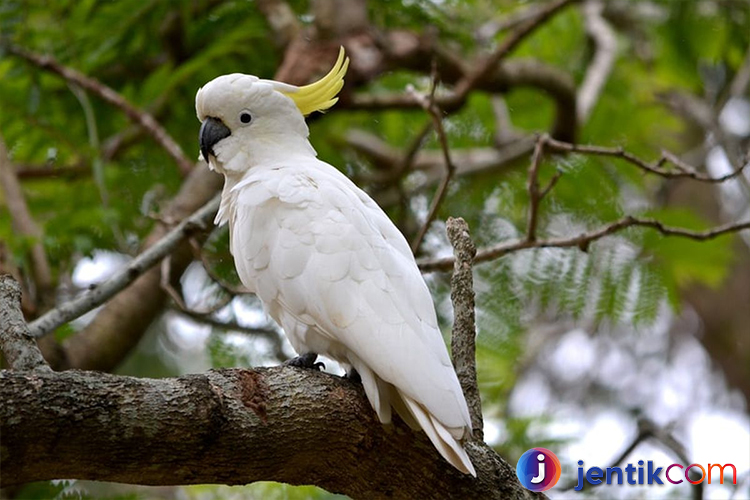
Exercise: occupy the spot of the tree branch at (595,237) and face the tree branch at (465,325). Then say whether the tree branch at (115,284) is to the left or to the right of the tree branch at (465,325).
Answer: right

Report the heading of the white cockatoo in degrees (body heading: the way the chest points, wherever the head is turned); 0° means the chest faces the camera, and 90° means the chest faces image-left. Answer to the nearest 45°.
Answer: approximately 90°

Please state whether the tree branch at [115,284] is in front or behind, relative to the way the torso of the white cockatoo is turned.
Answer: in front

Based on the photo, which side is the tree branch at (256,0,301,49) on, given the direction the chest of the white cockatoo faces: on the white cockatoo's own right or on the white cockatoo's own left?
on the white cockatoo's own right

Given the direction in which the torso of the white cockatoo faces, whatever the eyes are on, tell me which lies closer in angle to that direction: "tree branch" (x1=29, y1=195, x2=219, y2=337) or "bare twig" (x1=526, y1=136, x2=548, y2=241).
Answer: the tree branch
